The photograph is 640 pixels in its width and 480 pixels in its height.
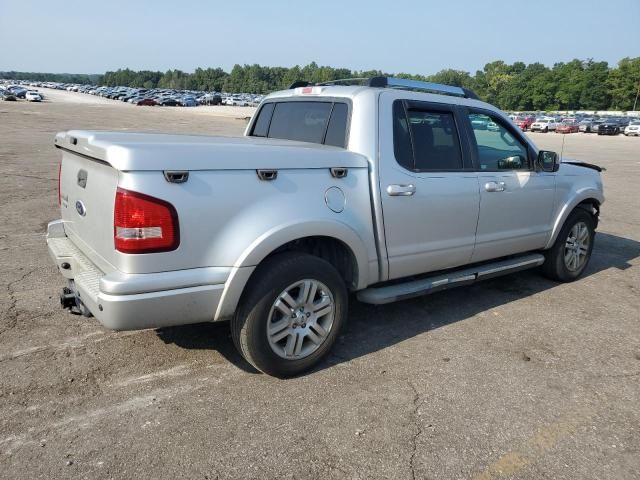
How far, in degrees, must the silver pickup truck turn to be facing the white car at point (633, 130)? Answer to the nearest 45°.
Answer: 0° — it already faces it

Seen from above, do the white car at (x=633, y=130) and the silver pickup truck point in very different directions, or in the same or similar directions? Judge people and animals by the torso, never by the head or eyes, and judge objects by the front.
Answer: very different directions

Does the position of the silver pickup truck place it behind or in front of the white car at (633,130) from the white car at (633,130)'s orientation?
in front

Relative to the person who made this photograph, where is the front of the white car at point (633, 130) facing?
facing the viewer and to the left of the viewer

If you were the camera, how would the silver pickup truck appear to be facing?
facing away from the viewer and to the right of the viewer
